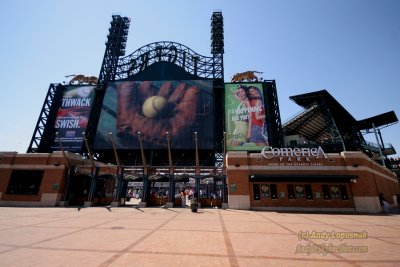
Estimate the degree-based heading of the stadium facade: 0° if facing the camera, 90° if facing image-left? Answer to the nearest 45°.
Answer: approximately 0°
